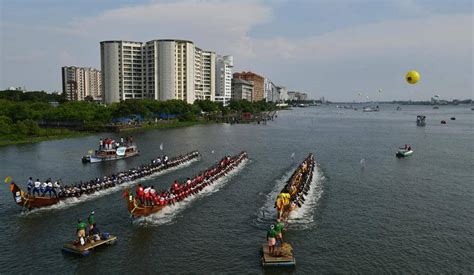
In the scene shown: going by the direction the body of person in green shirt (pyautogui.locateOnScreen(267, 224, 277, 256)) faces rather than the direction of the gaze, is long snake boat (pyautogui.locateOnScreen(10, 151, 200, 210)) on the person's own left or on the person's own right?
on the person's own left

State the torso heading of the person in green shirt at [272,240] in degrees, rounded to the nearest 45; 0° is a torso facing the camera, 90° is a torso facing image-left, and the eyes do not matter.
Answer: approximately 180°

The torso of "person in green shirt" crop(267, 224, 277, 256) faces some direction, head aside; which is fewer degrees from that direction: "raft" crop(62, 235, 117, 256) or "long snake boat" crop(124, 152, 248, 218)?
the long snake boat

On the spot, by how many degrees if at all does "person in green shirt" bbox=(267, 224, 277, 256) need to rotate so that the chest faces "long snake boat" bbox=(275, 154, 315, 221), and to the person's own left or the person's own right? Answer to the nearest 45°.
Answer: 0° — they already face it

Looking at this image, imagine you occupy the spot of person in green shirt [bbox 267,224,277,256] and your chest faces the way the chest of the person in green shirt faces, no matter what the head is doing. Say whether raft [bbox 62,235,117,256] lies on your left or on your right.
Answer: on your left
